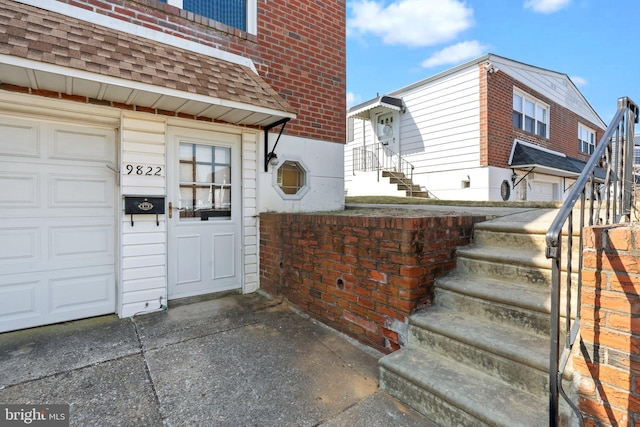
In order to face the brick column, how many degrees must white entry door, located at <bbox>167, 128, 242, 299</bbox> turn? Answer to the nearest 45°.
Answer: approximately 45° to its left

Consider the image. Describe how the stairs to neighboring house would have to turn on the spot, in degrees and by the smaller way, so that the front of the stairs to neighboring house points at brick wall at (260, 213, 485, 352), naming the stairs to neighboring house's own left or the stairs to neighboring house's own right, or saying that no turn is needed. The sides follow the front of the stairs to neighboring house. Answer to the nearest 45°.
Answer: approximately 45° to the stairs to neighboring house's own right

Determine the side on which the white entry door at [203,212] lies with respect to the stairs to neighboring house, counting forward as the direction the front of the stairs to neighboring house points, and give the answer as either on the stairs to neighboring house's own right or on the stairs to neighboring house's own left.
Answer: on the stairs to neighboring house's own right

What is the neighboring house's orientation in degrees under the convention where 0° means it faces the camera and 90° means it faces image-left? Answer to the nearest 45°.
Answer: approximately 315°

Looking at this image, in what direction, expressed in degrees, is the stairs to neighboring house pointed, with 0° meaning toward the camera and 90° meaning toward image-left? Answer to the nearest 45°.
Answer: approximately 315°

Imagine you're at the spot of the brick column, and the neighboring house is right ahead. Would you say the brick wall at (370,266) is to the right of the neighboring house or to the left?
left
